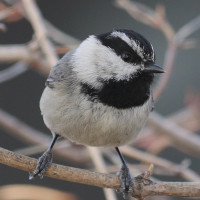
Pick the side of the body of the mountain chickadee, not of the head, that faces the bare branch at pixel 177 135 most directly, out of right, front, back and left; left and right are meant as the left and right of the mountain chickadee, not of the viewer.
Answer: left

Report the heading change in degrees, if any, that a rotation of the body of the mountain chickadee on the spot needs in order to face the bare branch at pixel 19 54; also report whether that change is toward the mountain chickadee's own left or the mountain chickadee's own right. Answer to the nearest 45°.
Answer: approximately 180°

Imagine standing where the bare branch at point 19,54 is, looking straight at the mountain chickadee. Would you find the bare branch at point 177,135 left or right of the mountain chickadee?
left

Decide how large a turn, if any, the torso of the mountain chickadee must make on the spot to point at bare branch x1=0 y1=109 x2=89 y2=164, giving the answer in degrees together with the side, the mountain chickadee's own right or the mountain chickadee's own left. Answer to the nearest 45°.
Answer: approximately 180°

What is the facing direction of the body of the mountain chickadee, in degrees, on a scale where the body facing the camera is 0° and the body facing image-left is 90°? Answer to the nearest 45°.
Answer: approximately 315°
